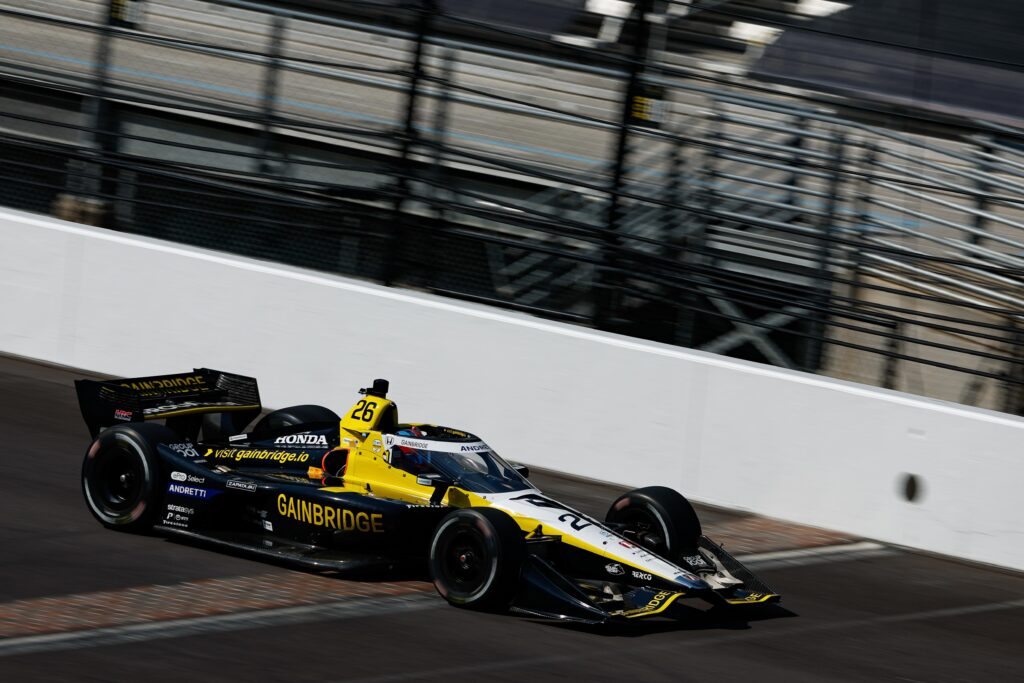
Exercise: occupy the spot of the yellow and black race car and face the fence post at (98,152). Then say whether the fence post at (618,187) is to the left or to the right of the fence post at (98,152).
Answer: right

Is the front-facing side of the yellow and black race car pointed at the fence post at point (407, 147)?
no

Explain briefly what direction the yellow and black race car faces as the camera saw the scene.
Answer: facing the viewer and to the right of the viewer

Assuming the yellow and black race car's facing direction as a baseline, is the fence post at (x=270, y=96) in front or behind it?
behind

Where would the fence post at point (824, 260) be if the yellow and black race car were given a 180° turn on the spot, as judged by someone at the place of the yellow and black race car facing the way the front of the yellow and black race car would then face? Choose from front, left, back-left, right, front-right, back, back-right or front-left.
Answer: right

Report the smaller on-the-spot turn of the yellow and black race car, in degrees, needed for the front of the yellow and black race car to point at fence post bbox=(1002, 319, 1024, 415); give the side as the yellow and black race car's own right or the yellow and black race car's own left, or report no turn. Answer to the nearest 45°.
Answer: approximately 90° to the yellow and black race car's own left

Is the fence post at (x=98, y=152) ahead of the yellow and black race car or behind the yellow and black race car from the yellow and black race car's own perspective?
behind

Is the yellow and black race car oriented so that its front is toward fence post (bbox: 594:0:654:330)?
no
